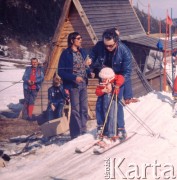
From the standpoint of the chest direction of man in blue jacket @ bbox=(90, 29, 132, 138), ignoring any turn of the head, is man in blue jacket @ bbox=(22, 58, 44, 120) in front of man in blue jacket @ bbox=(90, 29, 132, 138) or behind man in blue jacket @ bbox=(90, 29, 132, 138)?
behind

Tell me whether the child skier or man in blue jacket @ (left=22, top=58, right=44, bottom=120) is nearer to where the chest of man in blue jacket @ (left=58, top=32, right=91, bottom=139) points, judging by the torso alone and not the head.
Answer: the child skier

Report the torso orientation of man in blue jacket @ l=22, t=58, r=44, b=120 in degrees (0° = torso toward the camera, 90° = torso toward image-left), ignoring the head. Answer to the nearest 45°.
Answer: approximately 0°

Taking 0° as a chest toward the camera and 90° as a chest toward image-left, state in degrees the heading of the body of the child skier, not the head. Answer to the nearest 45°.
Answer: approximately 45°

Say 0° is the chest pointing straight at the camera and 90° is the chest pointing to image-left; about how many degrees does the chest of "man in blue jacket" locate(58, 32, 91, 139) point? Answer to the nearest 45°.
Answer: approximately 315°

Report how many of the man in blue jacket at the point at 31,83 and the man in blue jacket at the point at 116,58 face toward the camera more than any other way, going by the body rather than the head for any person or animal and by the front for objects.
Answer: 2

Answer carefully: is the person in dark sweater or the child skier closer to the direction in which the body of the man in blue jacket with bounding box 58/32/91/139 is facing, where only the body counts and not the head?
the child skier

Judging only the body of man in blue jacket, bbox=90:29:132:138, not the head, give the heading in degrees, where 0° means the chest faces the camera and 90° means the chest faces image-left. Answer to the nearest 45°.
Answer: approximately 0°
